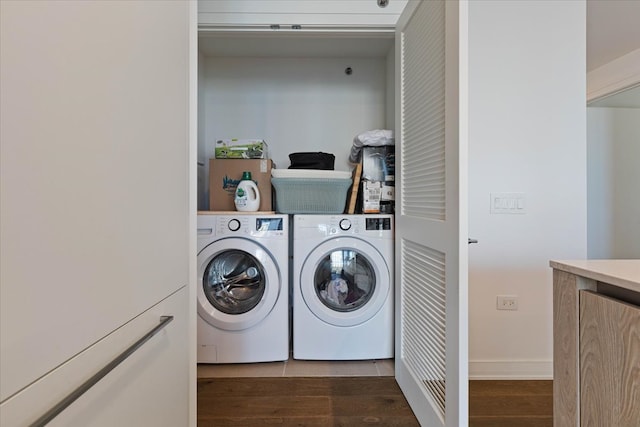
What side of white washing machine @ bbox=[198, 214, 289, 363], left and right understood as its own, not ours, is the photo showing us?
front

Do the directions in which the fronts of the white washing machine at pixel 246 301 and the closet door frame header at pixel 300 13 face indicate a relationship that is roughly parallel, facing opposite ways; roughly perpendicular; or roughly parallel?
roughly parallel

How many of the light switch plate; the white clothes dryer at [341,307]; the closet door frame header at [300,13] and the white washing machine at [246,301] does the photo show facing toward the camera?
4

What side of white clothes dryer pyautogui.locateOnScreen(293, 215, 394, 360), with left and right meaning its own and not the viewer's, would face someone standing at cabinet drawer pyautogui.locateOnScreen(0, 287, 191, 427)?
front

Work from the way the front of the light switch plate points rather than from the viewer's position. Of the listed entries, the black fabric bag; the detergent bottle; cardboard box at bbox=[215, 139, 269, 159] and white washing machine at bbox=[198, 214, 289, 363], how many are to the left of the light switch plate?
0

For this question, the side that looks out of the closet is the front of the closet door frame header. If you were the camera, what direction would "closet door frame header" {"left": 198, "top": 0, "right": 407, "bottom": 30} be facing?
facing the viewer

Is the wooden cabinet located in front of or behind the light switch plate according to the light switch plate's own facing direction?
in front
